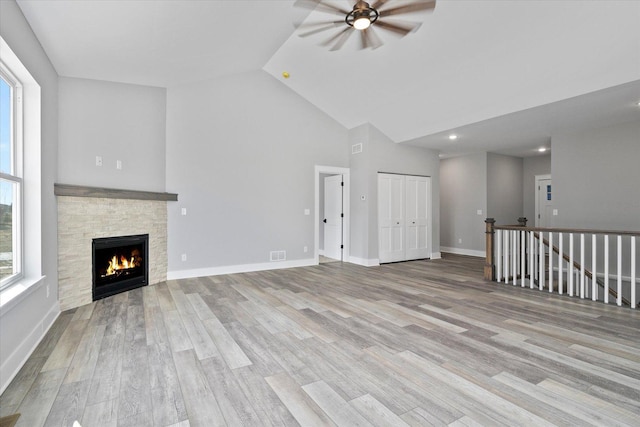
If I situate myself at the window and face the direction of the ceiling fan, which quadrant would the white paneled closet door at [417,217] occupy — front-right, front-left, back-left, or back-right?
front-left

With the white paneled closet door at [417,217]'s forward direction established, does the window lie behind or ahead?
ahead

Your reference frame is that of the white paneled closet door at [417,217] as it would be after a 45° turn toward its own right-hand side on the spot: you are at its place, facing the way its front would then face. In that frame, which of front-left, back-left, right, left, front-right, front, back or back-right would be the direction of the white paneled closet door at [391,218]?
front

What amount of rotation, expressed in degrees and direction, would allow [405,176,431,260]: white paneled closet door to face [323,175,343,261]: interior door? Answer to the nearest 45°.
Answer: approximately 90° to its right

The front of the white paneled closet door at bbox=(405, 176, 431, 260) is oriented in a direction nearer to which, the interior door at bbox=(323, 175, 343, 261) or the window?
the window

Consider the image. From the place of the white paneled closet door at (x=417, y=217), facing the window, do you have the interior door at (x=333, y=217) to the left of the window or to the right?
right

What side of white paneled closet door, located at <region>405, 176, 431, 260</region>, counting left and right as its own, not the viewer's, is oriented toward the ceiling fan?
front

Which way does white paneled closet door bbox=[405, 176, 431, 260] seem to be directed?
toward the camera
